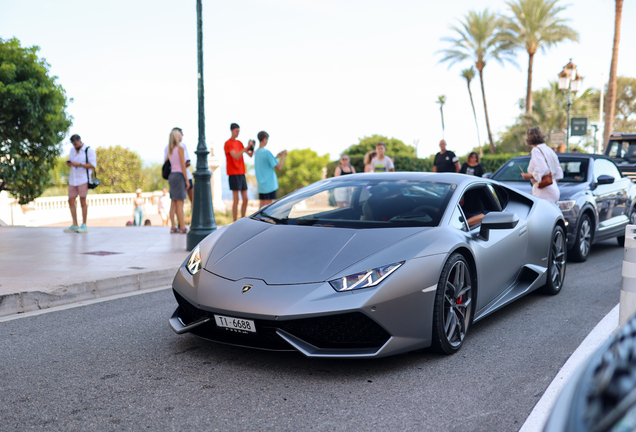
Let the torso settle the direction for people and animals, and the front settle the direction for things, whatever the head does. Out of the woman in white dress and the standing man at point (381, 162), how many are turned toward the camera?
1

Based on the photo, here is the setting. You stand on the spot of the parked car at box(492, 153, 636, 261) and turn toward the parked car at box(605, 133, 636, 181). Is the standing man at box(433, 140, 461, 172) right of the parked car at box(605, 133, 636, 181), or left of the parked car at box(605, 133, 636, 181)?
left

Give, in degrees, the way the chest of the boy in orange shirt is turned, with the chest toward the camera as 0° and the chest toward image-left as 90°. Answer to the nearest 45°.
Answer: approximately 315°

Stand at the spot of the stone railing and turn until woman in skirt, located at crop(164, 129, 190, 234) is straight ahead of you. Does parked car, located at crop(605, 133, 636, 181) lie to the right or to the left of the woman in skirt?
left

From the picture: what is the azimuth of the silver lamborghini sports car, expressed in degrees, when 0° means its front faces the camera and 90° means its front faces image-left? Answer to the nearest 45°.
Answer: approximately 45°

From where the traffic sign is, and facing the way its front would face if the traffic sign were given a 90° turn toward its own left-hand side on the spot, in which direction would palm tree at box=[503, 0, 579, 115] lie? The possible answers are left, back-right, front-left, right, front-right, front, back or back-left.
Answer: left

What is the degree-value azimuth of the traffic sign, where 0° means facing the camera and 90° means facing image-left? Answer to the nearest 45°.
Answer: approximately 0°

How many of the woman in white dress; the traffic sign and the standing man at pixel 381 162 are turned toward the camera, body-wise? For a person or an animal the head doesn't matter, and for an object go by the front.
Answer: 2

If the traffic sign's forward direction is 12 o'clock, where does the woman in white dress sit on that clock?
The woman in white dress is roughly at 12 o'clock from the traffic sign.
